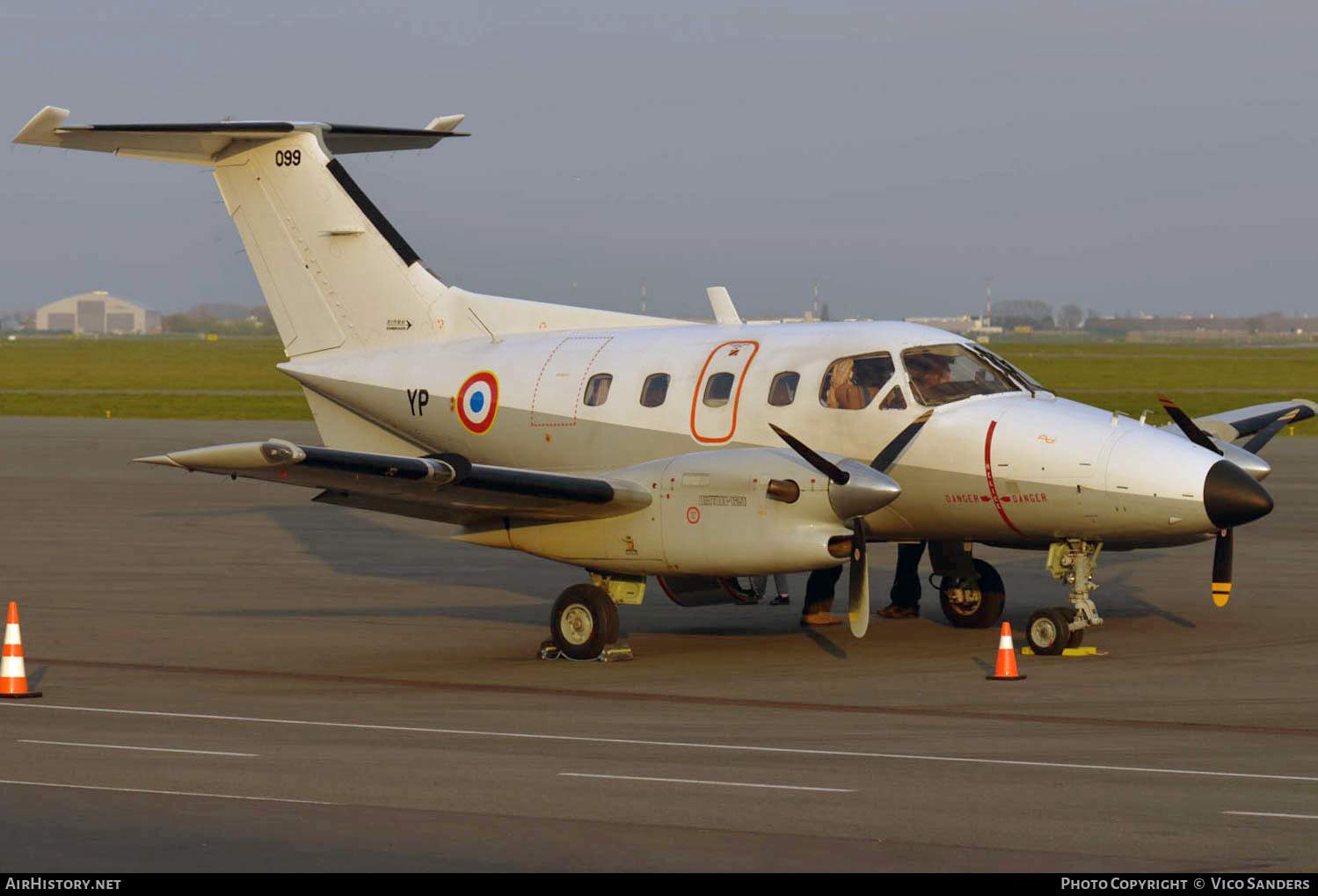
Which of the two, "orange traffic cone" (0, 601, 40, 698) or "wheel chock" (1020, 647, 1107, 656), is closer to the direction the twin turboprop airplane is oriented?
the wheel chock

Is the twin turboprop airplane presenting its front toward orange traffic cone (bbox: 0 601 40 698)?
no

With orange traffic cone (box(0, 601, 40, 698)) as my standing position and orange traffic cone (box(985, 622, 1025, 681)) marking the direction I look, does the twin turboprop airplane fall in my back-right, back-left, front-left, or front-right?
front-left

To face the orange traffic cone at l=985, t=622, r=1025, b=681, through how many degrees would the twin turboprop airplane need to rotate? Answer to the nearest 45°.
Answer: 0° — it already faces it

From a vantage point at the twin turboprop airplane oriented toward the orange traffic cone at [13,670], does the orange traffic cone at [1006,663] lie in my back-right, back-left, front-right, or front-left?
back-left

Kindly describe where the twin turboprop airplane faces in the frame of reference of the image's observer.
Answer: facing the viewer and to the right of the viewer

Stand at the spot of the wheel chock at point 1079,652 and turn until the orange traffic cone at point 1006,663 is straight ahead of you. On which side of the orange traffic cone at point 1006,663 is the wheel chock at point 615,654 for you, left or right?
right
